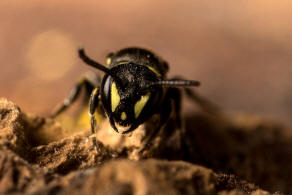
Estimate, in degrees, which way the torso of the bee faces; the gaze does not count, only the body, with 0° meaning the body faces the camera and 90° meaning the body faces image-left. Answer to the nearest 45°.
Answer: approximately 0°
